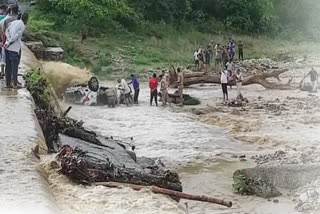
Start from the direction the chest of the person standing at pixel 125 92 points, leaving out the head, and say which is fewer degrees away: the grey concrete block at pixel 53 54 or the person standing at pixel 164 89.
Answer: the grey concrete block

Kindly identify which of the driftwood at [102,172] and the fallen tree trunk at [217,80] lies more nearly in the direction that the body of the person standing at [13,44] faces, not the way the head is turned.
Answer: the fallen tree trunk

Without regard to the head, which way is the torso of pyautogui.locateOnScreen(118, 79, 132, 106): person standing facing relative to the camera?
to the viewer's left

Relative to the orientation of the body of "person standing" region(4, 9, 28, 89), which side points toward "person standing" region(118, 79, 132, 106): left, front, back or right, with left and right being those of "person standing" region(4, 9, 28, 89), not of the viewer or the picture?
front

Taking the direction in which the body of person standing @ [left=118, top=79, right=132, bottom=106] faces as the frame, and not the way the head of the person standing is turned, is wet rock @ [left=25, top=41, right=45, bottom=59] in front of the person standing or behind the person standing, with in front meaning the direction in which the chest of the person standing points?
in front

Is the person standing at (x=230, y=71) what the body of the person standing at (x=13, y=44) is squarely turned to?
yes

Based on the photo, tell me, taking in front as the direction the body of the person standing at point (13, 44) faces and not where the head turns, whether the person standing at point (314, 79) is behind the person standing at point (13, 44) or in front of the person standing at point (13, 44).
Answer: in front

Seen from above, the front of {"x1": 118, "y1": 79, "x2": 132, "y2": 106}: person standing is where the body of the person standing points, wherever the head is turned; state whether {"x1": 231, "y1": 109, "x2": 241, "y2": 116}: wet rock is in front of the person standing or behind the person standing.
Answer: behind

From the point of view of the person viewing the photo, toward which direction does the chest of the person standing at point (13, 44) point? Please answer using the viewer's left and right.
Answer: facing away from the viewer and to the right of the viewer

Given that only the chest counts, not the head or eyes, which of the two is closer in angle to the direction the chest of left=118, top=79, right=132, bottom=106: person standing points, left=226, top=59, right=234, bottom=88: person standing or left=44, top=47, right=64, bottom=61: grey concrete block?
the grey concrete block

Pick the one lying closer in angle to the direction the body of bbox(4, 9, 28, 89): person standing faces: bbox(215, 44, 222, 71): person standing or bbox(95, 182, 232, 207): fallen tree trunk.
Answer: the person standing

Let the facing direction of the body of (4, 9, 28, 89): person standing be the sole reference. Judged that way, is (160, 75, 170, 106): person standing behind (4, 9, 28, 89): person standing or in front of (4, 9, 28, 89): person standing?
in front

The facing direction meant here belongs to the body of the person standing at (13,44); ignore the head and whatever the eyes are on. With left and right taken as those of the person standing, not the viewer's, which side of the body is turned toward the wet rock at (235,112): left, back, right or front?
front
